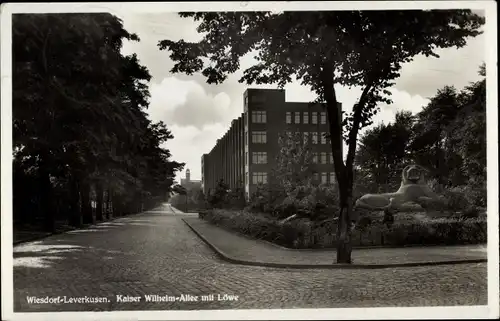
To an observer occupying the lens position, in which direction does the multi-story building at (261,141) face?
facing the viewer and to the left of the viewer
